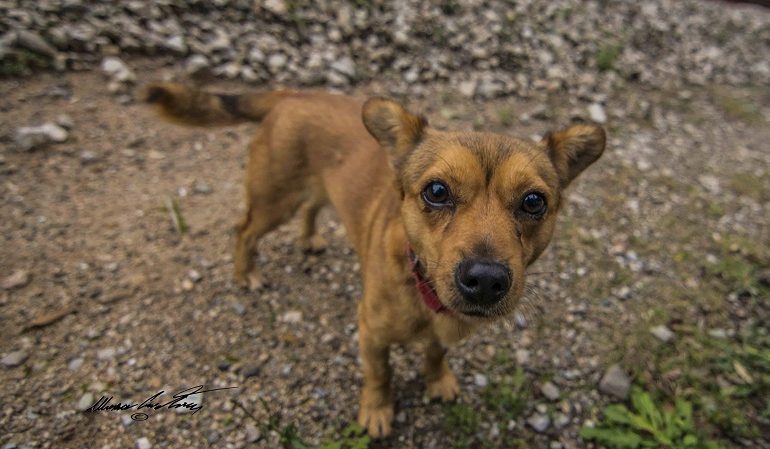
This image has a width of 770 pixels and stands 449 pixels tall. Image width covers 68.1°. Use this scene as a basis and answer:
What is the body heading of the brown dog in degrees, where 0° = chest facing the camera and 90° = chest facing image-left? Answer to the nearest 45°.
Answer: approximately 315°

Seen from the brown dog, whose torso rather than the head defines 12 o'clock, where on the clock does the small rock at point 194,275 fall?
The small rock is roughly at 5 o'clock from the brown dog.

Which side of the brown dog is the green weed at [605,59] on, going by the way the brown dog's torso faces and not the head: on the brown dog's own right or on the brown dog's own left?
on the brown dog's own left

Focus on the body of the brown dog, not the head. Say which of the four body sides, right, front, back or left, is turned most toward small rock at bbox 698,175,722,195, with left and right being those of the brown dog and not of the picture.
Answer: left

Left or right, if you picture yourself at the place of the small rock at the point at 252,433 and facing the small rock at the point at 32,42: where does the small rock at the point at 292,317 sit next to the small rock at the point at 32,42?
right

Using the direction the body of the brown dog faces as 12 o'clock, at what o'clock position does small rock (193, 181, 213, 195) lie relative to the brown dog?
The small rock is roughly at 6 o'clock from the brown dog.

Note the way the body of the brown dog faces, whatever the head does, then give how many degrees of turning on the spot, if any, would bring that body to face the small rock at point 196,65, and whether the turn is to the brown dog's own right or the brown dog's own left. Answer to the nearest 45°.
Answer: approximately 180°

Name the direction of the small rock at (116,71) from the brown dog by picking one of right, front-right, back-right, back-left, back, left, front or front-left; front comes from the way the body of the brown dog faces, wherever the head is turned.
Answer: back

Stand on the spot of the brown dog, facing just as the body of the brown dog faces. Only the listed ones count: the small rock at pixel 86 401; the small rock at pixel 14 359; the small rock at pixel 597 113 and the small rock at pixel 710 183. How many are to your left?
2

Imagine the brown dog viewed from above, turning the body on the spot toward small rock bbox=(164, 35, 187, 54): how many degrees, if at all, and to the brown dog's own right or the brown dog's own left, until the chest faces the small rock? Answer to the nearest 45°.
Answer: approximately 180°
